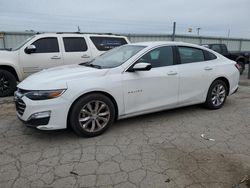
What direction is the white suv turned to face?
to the viewer's left

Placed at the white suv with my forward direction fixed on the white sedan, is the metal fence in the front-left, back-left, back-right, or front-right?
back-left

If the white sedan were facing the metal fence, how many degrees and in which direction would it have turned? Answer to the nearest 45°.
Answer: approximately 135° to its right

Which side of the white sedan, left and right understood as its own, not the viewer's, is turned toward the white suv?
right

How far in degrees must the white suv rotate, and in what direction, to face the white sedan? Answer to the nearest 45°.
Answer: approximately 90° to its left

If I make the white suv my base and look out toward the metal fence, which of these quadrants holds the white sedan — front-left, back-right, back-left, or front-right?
back-right

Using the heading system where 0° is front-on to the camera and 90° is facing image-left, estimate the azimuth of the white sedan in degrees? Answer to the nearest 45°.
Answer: approximately 45°

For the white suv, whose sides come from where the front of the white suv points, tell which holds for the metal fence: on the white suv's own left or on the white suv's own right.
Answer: on the white suv's own right
